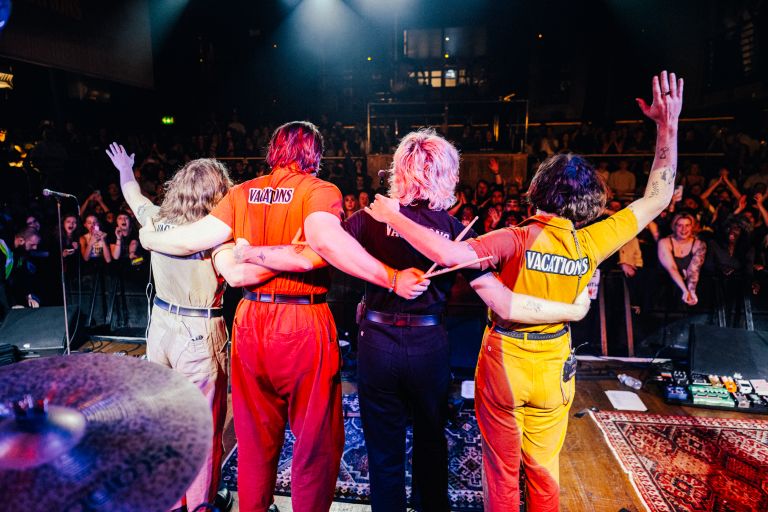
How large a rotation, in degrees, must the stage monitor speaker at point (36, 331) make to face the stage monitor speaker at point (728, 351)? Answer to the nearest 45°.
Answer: approximately 45° to its left

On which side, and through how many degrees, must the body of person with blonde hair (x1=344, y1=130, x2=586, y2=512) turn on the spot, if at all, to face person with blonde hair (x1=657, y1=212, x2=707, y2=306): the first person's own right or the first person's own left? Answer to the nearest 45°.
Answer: approximately 45° to the first person's own right

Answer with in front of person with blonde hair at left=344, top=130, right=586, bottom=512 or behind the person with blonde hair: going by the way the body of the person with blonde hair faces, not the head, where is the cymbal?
behind

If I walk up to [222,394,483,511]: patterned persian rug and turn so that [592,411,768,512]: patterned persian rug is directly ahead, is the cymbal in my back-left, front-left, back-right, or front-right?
back-right

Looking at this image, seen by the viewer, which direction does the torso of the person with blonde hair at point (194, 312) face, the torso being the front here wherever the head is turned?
away from the camera

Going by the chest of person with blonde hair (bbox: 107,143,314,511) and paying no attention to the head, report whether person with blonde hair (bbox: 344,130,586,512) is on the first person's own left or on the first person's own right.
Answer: on the first person's own right

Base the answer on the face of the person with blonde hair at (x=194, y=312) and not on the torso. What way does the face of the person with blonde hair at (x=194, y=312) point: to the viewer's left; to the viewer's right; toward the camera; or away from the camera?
away from the camera

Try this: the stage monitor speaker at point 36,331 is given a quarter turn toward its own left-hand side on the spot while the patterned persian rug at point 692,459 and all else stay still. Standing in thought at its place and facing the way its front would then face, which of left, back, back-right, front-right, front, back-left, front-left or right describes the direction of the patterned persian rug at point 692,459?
front-right

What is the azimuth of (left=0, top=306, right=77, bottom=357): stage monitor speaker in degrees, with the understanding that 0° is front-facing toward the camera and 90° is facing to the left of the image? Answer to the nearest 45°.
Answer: approximately 0°

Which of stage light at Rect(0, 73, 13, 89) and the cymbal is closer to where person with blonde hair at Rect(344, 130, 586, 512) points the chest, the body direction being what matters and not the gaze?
the stage light

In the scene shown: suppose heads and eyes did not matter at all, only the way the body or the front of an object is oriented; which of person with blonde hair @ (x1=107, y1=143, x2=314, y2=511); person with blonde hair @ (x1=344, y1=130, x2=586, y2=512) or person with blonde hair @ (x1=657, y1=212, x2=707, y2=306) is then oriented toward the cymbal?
person with blonde hair @ (x1=657, y1=212, x2=707, y2=306)

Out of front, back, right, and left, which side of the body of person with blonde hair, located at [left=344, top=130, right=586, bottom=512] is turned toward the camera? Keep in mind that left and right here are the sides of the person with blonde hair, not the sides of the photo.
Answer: back

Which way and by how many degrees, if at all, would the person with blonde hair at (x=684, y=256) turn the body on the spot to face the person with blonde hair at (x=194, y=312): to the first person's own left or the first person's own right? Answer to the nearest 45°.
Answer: approximately 45° to the first person's own right
